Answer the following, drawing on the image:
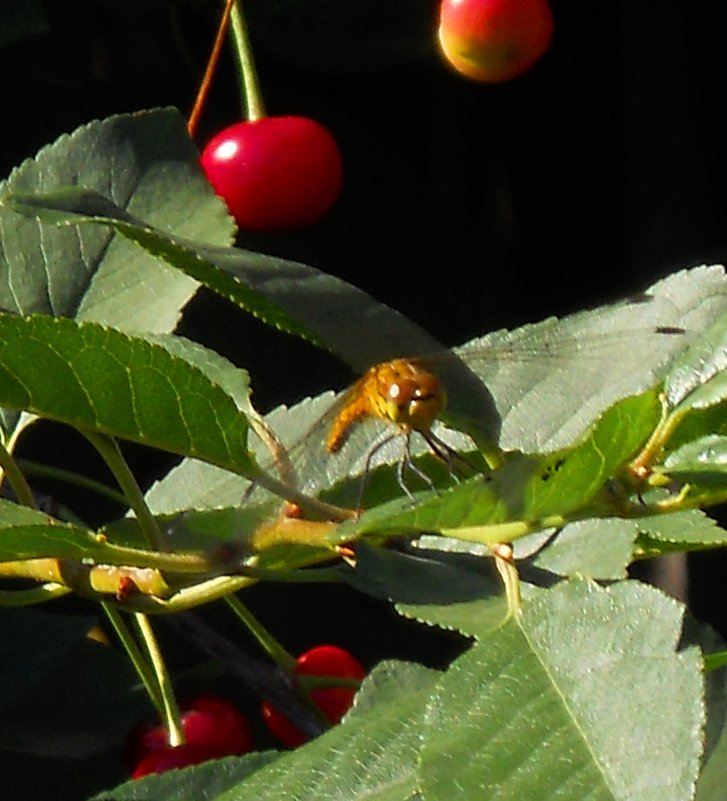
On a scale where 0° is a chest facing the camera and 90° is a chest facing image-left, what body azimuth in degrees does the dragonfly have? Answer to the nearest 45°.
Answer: approximately 315°
